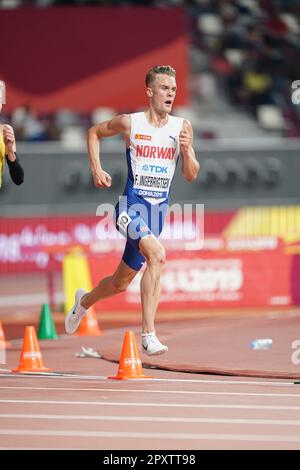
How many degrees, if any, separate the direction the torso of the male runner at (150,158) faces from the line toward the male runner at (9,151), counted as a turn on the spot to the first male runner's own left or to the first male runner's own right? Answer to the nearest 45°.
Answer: approximately 135° to the first male runner's own right

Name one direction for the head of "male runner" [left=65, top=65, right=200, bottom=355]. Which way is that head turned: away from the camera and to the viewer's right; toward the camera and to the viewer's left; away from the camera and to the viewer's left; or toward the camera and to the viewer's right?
toward the camera and to the viewer's right
